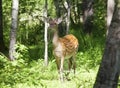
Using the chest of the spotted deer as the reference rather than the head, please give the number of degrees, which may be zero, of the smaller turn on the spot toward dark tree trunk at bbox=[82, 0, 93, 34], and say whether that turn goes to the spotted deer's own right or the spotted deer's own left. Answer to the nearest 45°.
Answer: approximately 135° to the spotted deer's own right

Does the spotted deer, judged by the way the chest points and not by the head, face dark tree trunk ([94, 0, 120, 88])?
no
